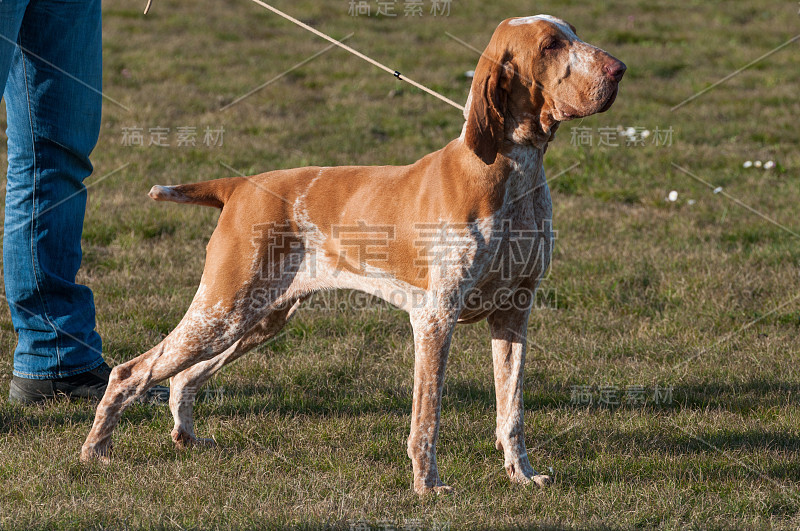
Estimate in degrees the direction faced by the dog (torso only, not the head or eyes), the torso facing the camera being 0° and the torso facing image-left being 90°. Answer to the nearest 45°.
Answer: approximately 315°
